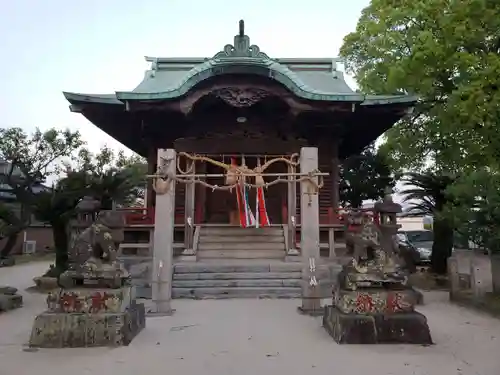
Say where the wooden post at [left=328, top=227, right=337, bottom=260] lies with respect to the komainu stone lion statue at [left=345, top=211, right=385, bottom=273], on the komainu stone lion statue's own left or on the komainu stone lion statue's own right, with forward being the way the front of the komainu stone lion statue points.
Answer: on the komainu stone lion statue's own right

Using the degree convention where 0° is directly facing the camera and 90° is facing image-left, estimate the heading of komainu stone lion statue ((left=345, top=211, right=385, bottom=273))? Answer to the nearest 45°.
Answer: approximately 45°

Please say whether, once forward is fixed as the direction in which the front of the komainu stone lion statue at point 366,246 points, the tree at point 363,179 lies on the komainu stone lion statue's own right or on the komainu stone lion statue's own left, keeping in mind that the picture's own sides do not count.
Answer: on the komainu stone lion statue's own right

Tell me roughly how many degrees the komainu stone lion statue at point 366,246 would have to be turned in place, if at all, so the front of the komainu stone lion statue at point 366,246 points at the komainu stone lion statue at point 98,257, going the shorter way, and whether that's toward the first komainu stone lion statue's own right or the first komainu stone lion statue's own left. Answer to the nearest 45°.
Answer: approximately 45° to the first komainu stone lion statue's own right

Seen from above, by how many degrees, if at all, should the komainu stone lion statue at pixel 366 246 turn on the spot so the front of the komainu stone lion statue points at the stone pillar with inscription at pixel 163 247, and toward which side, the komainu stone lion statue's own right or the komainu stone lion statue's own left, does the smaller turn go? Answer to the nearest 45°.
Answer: approximately 45° to the komainu stone lion statue's own right

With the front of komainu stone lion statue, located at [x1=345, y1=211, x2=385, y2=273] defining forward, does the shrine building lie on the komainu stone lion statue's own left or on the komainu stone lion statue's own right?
on the komainu stone lion statue's own right

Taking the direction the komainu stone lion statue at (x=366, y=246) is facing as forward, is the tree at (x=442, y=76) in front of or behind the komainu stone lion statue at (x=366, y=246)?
behind

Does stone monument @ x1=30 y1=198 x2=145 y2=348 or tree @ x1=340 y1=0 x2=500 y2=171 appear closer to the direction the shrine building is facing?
the stone monument

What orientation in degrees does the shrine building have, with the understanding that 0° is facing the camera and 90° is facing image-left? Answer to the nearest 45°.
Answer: approximately 0°

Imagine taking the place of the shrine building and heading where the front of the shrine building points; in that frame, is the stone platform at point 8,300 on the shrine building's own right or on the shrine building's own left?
on the shrine building's own right
